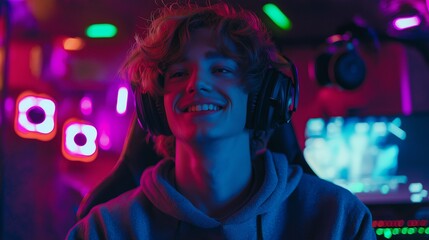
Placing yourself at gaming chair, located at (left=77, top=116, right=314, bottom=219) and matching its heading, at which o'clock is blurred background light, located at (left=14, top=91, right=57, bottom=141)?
The blurred background light is roughly at 5 o'clock from the gaming chair.

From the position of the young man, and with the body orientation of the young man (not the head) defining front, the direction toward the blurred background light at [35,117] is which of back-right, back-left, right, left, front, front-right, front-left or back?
back-right

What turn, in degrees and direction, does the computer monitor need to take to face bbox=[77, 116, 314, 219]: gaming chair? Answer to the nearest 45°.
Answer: approximately 45° to its right

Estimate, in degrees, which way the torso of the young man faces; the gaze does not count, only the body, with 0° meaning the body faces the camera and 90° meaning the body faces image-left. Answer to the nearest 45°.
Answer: approximately 0°

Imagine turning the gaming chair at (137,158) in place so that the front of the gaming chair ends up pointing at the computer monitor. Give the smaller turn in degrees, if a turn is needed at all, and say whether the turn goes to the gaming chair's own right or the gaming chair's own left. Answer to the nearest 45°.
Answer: approximately 135° to the gaming chair's own left

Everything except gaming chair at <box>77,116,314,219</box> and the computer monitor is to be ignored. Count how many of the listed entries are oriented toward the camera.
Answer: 2

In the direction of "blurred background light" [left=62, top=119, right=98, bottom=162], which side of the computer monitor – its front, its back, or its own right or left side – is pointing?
right

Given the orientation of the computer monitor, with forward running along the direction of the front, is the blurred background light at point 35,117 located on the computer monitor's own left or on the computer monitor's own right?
on the computer monitor's own right

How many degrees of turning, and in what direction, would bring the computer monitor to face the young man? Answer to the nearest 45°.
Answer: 0° — it already faces them

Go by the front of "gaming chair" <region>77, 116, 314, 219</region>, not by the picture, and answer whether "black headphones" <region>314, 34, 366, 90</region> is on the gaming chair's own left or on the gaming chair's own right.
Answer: on the gaming chair's own left
